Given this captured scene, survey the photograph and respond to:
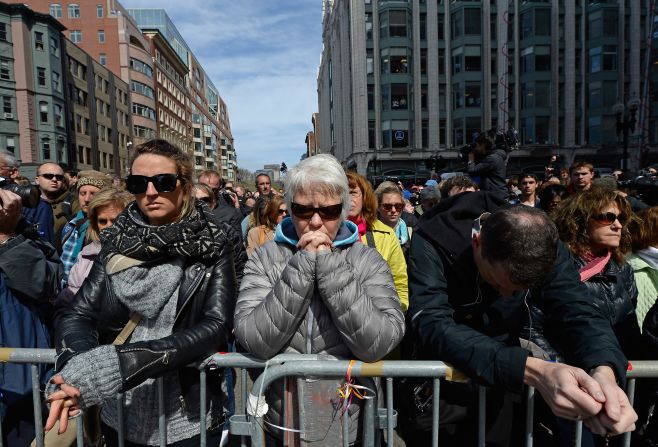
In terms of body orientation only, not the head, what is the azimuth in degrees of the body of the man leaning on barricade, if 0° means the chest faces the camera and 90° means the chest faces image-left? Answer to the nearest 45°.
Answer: approximately 315°

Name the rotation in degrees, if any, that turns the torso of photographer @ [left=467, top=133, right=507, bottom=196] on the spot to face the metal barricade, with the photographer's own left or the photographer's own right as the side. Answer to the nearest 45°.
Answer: approximately 90° to the photographer's own left

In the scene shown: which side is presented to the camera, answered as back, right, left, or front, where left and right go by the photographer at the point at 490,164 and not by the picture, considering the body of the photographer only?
left

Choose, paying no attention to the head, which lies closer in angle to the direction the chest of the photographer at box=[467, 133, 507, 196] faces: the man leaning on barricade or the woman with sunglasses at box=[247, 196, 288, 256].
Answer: the woman with sunglasses

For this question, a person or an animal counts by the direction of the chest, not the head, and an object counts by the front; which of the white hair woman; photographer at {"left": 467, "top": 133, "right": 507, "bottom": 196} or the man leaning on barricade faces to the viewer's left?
the photographer

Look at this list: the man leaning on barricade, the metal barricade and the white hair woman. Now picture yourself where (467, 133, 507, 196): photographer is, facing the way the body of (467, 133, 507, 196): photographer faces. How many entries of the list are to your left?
3

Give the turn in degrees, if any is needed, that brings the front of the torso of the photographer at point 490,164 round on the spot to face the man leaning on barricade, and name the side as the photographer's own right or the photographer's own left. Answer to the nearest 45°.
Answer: approximately 90° to the photographer's own left

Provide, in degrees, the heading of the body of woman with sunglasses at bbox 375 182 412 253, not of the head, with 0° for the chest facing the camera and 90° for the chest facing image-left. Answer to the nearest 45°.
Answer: approximately 0°

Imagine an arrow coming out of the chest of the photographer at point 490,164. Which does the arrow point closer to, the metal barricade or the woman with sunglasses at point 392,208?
the woman with sunglasses

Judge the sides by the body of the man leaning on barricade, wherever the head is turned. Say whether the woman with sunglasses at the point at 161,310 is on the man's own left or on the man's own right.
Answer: on the man's own right
